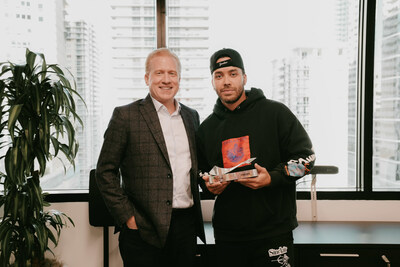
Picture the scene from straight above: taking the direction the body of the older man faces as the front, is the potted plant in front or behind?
behind

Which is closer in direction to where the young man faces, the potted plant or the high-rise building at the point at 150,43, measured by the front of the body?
the potted plant

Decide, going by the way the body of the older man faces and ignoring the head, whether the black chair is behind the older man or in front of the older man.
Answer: behind

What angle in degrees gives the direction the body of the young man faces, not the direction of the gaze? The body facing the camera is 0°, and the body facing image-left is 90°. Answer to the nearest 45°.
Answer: approximately 45°

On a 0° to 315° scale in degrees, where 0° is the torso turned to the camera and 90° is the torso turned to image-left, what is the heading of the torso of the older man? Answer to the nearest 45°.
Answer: approximately 315°
